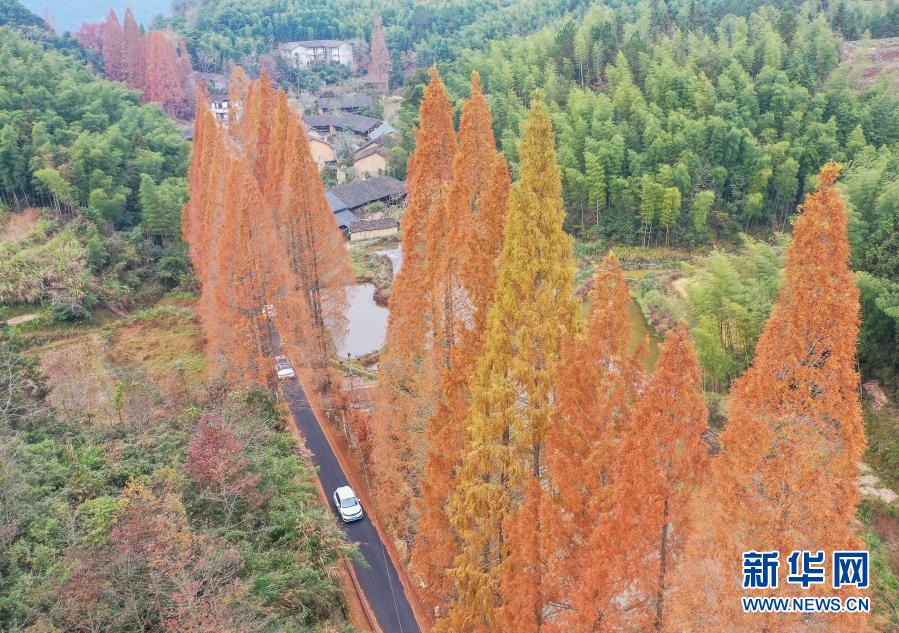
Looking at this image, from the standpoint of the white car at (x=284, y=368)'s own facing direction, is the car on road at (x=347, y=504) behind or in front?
in front

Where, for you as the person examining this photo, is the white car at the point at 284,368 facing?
facing the viewer

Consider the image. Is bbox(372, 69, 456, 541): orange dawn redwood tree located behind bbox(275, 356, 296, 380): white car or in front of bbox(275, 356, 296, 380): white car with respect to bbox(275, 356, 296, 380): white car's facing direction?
in front

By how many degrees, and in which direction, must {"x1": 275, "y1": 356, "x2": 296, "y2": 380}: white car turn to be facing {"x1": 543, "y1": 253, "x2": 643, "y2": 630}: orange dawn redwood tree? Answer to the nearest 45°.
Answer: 0° — it already faces it

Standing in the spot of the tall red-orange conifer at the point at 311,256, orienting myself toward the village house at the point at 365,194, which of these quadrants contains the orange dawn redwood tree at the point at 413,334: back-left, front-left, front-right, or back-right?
back-right

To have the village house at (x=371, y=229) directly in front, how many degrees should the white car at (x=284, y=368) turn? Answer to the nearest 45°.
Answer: approximately 180°

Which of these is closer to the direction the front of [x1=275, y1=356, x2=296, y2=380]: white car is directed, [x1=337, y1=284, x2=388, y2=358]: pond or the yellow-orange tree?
the yellow-orange tree
